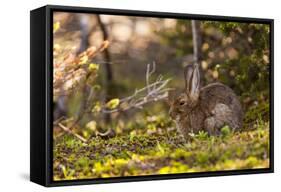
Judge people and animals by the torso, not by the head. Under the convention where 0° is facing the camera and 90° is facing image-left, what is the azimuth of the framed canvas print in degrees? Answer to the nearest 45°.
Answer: approximately 315°
